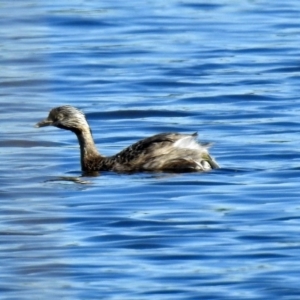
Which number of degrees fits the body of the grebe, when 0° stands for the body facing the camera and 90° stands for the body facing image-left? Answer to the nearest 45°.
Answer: approximately 90°
